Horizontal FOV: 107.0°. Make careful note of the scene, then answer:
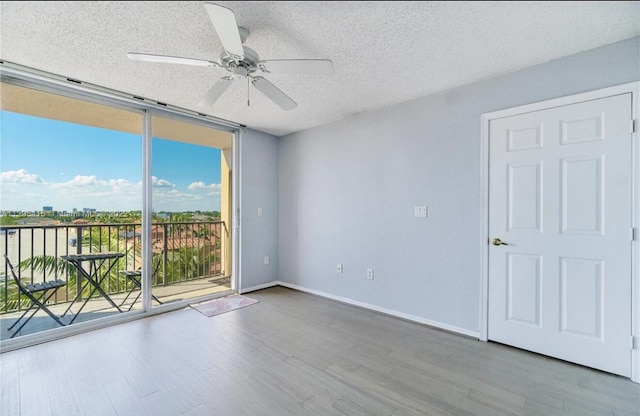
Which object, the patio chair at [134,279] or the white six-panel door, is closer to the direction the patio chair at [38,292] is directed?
the patio chair

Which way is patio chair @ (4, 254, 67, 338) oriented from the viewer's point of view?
to the viewer's right

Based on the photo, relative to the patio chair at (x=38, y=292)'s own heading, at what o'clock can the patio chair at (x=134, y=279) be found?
the patio chair at (x=134, y=279) is roughly at 12 o'clock from the patio chair at (x=38, y=292).

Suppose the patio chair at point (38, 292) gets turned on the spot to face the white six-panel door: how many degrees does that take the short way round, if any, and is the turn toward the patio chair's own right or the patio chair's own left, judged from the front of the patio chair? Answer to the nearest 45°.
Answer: approximately 45° to the patio chair's own right

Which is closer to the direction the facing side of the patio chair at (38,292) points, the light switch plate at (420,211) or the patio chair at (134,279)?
the patio chair
